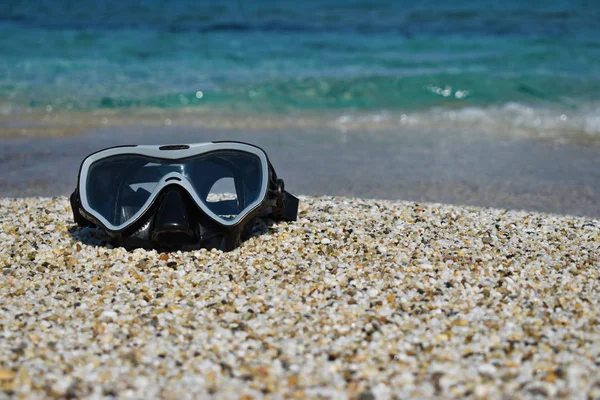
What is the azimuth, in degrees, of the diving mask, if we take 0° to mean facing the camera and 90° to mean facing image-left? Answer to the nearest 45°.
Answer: approximately 0°
